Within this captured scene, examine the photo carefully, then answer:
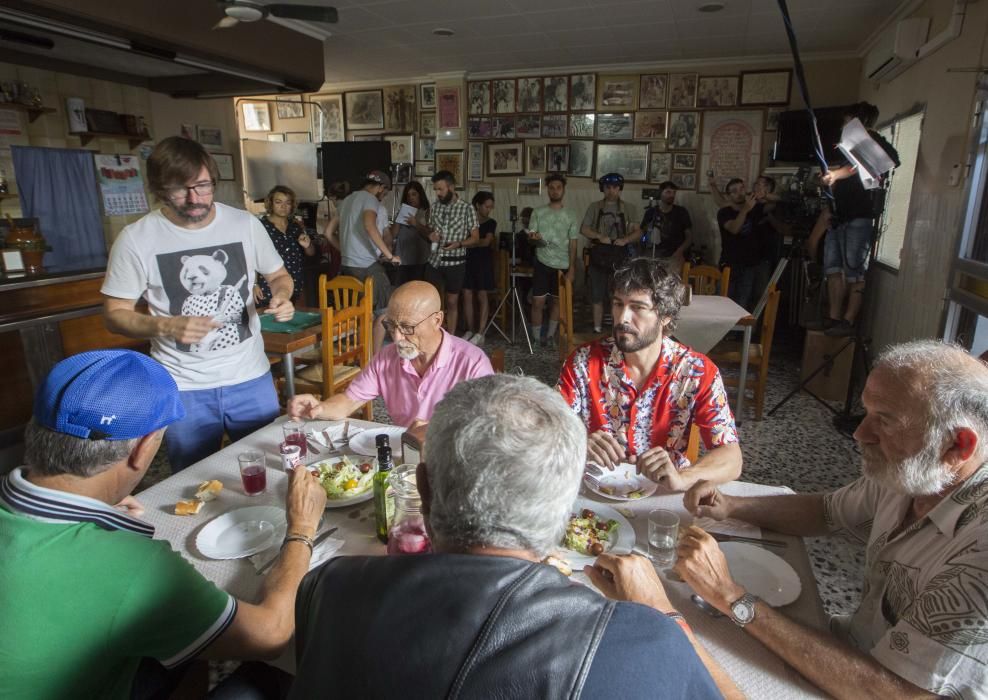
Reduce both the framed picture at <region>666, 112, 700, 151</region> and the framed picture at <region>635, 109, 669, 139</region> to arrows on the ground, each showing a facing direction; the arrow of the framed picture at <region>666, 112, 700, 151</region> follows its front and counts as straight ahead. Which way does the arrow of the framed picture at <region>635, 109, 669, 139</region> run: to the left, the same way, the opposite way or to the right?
the same way

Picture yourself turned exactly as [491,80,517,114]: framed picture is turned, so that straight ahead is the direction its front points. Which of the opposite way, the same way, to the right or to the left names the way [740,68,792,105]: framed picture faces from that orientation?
the same way

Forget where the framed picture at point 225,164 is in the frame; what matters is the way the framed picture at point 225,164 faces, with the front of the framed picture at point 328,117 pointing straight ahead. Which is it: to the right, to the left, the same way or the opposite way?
the same way

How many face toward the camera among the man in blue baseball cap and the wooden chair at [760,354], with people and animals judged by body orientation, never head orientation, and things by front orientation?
0

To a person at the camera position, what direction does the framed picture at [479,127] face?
facing the viewer

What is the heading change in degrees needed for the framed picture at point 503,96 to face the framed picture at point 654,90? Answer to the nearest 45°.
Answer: approximately 90° to its left

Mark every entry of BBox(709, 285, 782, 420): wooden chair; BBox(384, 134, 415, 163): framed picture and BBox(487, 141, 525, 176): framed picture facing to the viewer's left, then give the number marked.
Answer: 1

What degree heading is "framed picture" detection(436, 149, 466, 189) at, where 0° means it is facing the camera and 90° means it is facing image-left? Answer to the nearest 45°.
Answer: approximately 0°

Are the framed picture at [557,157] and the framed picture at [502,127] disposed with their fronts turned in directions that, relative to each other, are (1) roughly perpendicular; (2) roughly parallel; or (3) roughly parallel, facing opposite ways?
roughly parallel

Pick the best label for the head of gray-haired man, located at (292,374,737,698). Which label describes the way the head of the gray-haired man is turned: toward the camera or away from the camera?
away from the camera

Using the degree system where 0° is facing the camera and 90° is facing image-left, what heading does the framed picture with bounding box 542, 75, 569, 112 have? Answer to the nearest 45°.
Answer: approximately 0°

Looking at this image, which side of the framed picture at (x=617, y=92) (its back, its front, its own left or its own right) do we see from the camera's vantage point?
front

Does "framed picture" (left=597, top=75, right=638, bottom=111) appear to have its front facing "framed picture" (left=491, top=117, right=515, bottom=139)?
no

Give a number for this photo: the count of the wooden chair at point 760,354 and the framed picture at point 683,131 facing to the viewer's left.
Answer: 1

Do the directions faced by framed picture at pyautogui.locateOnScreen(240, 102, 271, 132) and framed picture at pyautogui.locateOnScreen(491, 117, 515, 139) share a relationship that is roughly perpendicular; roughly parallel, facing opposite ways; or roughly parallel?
roughly parallel

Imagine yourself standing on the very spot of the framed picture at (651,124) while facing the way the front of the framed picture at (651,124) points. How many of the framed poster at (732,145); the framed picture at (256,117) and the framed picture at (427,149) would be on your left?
1

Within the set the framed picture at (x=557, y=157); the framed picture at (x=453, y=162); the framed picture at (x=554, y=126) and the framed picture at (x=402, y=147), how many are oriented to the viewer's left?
0

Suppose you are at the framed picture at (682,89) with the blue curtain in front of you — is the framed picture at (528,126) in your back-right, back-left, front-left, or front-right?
front-right

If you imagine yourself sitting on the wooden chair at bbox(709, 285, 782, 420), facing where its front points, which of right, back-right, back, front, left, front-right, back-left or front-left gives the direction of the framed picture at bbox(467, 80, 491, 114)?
front-right

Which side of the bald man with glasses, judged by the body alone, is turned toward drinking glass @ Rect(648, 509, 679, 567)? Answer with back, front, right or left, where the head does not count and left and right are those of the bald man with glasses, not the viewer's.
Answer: left
